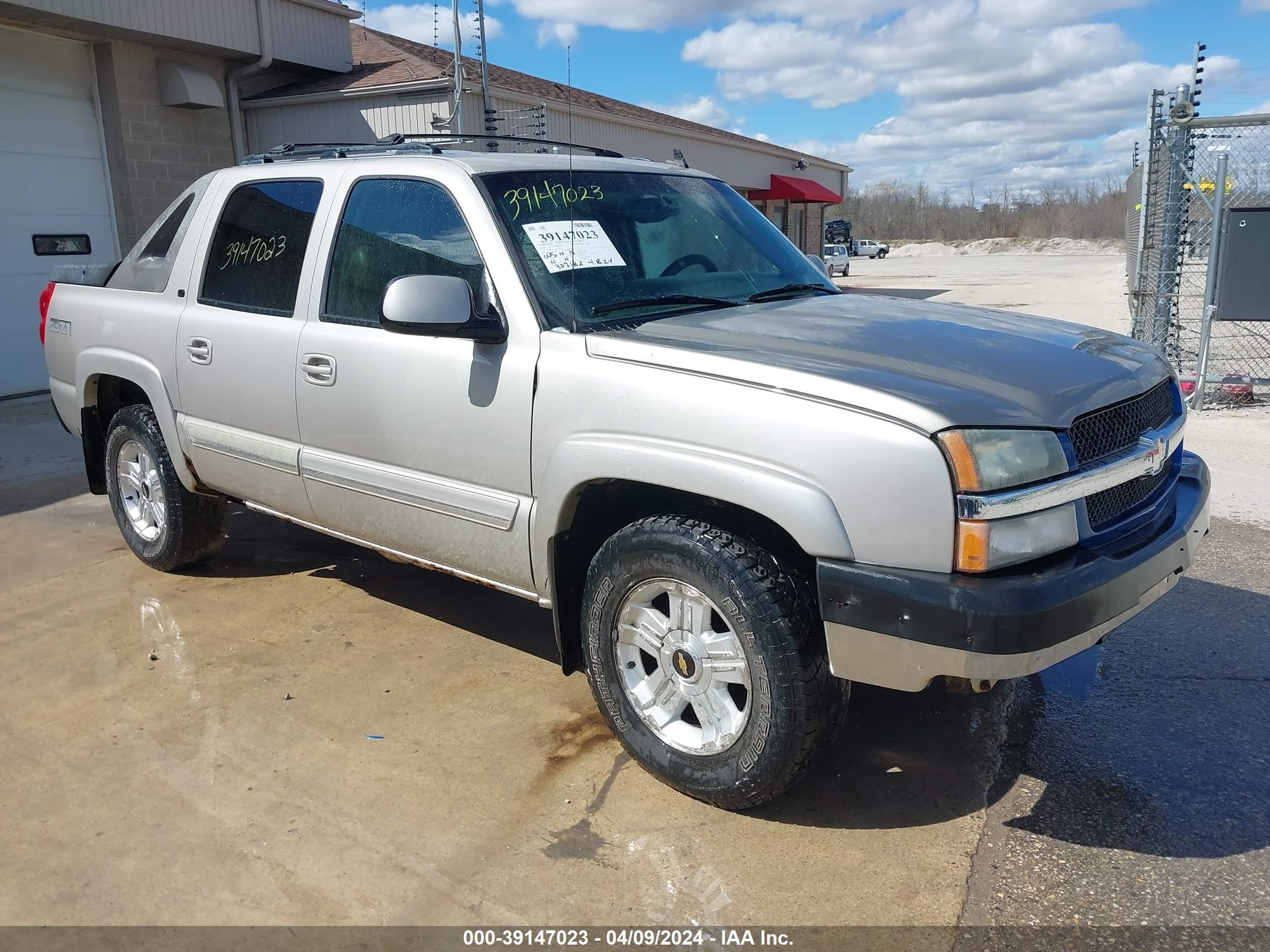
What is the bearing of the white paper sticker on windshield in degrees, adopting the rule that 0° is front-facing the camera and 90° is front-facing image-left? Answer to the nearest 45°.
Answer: approximately 315°

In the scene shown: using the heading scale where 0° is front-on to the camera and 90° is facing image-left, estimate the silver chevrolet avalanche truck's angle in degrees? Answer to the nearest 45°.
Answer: approximately 315°

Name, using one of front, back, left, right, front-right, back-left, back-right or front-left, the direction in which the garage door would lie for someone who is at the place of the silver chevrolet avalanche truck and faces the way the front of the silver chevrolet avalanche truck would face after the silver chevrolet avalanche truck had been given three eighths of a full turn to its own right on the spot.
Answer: front-right

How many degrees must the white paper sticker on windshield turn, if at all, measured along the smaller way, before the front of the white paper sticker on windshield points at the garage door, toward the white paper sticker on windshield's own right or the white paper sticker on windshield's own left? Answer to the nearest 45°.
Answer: approximately 180°
